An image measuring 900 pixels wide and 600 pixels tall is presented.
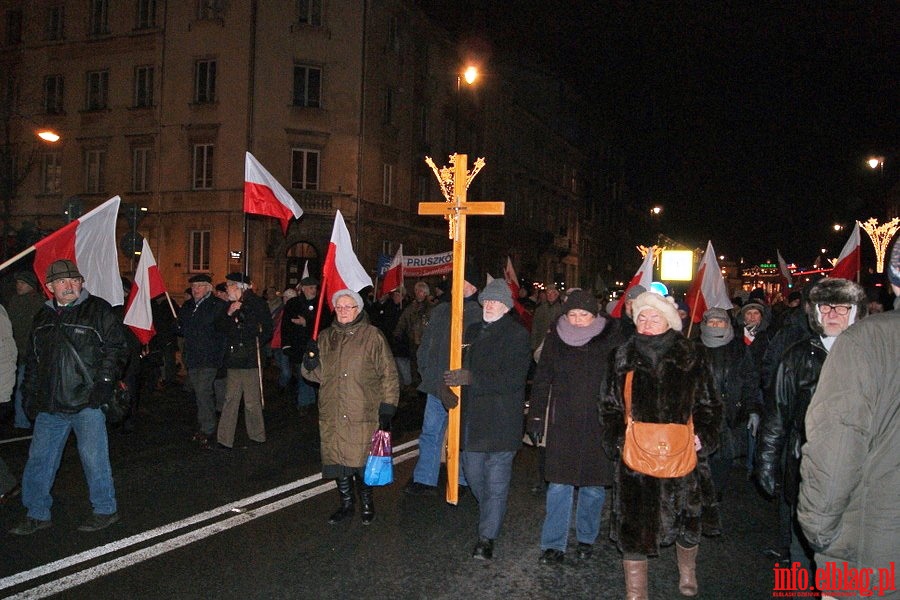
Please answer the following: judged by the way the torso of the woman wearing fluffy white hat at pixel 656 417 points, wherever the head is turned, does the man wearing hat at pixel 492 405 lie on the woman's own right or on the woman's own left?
on the woman's own right

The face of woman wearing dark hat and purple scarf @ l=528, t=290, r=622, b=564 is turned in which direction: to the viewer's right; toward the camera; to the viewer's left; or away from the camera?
toward the camera

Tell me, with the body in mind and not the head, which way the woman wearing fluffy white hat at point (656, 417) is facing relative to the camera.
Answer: toward the camera

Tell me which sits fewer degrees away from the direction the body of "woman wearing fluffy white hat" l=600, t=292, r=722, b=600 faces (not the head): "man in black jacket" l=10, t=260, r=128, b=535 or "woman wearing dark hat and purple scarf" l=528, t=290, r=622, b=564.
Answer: the man in black jacket

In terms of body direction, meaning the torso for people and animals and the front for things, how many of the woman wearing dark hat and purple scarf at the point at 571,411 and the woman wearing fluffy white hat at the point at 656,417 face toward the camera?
2

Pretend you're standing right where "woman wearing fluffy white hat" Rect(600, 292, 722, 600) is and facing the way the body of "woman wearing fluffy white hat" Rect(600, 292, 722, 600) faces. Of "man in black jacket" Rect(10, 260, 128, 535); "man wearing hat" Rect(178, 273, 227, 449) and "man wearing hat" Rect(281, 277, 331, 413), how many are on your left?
0

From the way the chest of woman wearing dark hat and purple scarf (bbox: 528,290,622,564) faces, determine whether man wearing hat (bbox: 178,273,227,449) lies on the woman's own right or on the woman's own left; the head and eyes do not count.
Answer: on the woman's own right

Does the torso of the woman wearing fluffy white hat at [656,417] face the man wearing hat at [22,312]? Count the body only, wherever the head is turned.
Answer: no

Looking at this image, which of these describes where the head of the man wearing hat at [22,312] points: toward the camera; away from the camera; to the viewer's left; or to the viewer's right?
toward the camera

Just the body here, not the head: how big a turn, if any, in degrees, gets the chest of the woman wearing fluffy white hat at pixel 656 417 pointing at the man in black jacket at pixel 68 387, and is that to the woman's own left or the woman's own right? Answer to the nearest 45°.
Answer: approximately 90° to the woman's own right

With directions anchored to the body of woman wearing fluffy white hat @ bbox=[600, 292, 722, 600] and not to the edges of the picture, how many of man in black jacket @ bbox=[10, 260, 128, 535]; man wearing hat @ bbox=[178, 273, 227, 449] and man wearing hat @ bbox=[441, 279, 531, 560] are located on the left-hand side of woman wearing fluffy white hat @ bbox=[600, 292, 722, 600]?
0

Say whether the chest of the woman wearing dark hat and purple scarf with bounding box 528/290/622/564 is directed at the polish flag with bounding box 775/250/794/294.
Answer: no

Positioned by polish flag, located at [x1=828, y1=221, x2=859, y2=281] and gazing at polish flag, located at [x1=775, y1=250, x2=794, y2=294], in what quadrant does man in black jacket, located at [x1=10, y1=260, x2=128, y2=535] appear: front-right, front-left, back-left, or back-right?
back-left

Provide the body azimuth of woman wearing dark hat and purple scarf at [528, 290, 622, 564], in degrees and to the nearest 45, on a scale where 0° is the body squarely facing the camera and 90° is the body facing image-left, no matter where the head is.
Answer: approximately 0°

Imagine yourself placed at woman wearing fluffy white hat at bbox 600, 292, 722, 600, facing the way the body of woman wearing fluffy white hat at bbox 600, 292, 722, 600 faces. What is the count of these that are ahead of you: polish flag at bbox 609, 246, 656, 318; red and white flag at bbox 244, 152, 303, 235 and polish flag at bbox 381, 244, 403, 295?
0

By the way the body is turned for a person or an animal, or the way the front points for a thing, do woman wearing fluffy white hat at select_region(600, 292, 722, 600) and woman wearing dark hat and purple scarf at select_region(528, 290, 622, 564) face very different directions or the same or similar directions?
same or similar directions

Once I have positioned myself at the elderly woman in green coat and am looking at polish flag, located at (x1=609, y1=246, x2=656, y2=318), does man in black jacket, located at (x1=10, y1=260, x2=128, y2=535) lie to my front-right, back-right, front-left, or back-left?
back-left

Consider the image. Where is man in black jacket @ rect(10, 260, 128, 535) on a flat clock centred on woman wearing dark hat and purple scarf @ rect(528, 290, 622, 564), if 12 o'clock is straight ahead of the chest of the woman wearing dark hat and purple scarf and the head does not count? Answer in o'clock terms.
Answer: The man in black jacket is roughly at 3 o'clock from the woman wearing dark hat and purple scarf.
